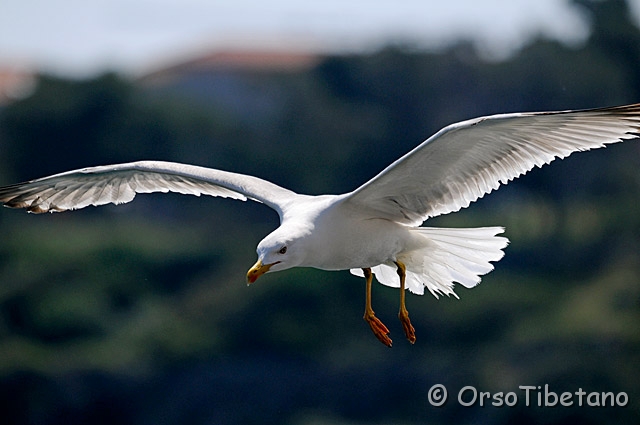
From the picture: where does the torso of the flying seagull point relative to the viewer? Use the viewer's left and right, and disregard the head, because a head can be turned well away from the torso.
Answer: facing the viewer and to the left of the viewer
